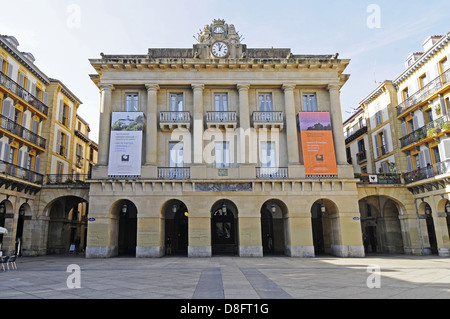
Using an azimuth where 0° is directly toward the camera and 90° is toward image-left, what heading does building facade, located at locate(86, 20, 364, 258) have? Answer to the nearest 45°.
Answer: approximately 0°

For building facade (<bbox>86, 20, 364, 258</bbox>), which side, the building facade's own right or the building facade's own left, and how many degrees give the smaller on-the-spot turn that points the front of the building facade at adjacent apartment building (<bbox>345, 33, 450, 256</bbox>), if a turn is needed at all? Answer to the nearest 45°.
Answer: approximately 90° to the building facade's own left

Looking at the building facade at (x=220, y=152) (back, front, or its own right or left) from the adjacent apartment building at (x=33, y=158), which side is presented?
right
